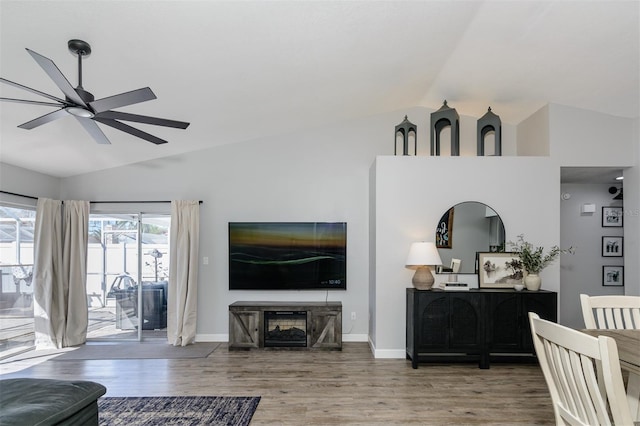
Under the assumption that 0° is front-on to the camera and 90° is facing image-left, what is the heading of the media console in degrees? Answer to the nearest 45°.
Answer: approximately 0°

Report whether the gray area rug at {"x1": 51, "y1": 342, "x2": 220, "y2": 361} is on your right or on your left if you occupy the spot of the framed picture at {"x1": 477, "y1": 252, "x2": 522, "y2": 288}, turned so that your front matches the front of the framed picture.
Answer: on your right

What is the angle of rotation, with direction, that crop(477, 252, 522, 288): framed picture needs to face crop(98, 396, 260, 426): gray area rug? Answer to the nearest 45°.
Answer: approximately 45° to its right

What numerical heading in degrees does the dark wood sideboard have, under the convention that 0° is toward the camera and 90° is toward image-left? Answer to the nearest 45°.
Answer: approximately 0°

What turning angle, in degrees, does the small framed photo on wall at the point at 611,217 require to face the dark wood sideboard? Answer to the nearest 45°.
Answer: approximately 45° to its right

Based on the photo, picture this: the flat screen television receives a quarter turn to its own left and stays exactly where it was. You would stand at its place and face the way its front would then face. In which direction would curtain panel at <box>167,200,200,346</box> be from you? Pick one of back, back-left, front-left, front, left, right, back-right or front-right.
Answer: back

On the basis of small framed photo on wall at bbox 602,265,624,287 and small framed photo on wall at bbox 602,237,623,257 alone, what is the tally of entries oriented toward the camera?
2

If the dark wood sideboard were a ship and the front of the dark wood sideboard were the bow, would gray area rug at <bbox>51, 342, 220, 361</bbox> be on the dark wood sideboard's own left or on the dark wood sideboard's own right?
on the dark wood sideboard's own right
